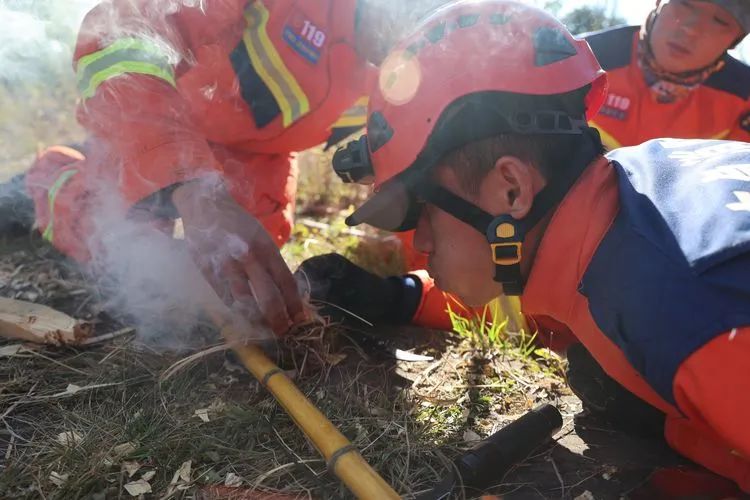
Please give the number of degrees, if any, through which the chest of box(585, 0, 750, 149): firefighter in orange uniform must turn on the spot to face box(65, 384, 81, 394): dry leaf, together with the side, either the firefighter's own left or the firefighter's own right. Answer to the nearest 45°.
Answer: approximately 45° to the firefighter's own right

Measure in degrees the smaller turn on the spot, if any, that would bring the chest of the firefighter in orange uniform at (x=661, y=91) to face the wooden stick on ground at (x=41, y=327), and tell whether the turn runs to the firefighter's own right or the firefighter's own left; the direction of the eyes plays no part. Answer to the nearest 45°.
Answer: approximately 45° to the firefighter's own right

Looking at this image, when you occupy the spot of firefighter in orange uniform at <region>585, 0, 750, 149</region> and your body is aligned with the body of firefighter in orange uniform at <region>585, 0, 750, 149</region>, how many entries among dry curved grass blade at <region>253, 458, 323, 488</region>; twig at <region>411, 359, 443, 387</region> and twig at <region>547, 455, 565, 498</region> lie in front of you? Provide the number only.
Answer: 3

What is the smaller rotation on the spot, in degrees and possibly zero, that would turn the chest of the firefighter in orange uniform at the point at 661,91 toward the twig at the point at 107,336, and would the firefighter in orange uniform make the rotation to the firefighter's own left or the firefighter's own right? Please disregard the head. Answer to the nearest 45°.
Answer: approximately 45° to the firefighter's own right

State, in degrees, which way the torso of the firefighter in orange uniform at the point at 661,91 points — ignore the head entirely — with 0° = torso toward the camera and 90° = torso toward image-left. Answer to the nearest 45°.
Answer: approximately 0°

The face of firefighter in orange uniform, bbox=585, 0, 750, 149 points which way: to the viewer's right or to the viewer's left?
to the viewer's left

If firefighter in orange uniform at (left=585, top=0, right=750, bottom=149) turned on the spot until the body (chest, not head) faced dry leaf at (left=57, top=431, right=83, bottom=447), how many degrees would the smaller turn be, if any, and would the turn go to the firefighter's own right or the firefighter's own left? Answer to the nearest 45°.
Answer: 0° — they already face it

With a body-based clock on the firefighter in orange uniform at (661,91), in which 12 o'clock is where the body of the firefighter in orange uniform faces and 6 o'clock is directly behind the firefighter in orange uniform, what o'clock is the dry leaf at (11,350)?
The dry leaf is roughly at 1 o'clock from the firefighter in orange uniform.
